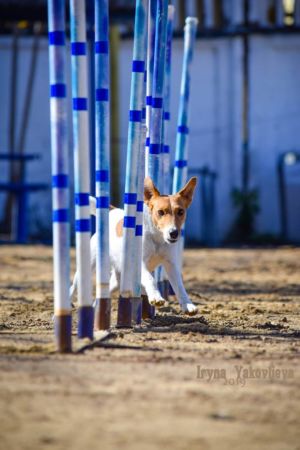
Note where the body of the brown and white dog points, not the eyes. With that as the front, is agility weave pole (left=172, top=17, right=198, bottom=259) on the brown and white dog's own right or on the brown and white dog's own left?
on the brown and white dog's own left

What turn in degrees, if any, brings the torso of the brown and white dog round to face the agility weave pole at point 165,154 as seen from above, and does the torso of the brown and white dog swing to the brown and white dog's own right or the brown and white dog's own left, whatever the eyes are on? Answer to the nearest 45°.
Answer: approximately 135° to the brown and white dog's own left

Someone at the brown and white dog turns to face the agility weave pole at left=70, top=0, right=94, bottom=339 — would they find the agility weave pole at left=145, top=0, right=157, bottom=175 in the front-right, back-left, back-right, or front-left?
back-right

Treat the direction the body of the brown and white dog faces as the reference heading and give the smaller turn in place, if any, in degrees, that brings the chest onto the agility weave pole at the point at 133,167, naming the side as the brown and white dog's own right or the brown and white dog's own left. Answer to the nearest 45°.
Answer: approximately 45° to the brown and white dog's own right

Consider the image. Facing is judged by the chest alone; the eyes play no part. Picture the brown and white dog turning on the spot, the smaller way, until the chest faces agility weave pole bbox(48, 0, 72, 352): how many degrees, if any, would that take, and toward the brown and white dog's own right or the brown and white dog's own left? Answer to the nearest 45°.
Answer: approximately 45° to the brown and white dog's own right

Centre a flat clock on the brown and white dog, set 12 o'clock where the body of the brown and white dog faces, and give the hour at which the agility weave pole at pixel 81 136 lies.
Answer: The agility weave pole is roughly at 2 o'clock from the brown and white dog.

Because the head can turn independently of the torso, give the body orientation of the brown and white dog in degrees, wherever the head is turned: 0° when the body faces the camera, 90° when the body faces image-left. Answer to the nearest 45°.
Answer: approximately 315°
